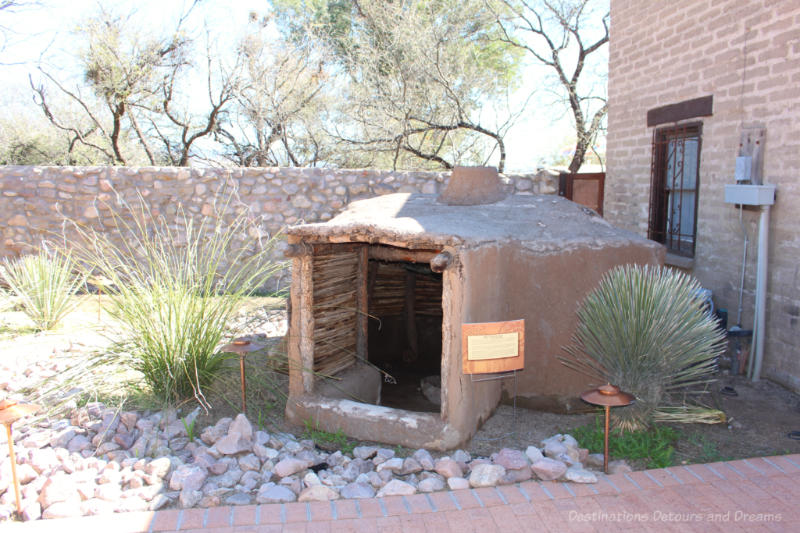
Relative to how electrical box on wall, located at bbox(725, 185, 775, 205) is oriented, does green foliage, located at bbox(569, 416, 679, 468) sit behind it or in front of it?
in front

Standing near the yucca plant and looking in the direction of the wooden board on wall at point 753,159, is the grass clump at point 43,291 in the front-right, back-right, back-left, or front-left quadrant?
back-left

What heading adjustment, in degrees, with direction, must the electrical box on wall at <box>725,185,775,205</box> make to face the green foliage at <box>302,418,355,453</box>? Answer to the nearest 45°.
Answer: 0° — it already faces it

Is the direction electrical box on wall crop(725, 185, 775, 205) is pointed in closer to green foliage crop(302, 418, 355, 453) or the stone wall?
the green foliage

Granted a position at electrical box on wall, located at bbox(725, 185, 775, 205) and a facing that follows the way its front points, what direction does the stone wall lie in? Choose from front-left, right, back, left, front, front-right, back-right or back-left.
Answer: front-right

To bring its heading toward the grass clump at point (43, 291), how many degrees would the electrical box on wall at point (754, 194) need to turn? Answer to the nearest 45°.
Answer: approximately 45° to its right

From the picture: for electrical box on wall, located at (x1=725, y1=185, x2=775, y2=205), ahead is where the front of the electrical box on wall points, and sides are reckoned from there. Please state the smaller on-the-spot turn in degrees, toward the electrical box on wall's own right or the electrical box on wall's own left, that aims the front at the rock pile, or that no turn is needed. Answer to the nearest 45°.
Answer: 0° — it already faces it

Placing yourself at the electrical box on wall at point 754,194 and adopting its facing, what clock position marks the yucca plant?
The yucca plant is roughly at 11 o'clock from the electrical box on wall.

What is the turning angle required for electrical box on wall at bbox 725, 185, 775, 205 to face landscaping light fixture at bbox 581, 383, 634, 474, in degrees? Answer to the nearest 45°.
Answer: approximately 45° to its left

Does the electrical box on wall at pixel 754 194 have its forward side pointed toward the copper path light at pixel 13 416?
yes

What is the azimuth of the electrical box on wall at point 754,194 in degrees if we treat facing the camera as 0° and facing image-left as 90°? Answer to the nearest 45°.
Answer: approximately 45°

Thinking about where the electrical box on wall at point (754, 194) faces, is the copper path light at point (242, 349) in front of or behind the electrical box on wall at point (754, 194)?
in front

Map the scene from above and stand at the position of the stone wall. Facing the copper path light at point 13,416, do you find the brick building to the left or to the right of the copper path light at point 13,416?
left
